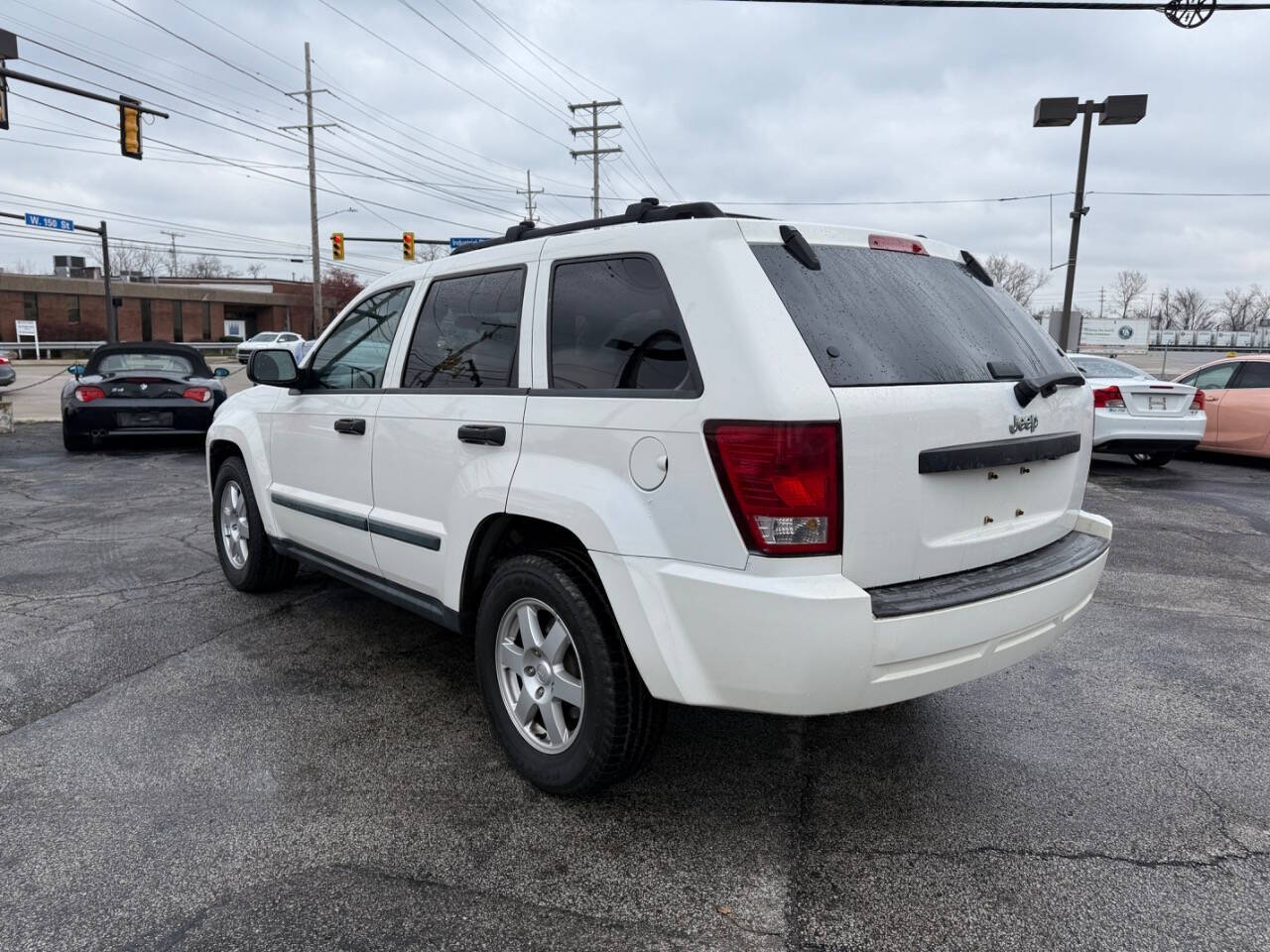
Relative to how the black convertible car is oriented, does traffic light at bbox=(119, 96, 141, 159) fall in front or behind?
in front

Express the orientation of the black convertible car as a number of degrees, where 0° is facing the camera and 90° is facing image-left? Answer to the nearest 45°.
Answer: approximately 180°

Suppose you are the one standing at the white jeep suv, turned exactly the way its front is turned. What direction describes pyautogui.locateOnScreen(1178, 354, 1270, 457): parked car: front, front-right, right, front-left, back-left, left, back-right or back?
right

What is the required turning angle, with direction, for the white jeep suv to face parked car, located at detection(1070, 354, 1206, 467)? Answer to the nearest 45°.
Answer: approximately 90° to its right

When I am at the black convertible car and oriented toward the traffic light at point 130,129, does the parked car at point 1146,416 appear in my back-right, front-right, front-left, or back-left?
back-right

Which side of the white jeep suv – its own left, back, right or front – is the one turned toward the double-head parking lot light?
right

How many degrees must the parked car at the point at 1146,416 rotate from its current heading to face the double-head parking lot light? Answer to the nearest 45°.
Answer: approximately 45° to its right

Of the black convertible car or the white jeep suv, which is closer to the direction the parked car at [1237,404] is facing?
the black convertible car

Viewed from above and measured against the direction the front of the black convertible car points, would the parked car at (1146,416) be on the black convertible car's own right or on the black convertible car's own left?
on the black convertible car's own right

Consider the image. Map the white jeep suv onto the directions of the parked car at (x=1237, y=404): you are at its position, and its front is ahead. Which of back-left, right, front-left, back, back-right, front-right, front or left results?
left

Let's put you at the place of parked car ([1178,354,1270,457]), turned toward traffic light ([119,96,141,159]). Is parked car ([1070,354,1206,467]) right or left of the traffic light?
left

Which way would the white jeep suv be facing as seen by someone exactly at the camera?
facing away from the viewer and to the left of the viewer

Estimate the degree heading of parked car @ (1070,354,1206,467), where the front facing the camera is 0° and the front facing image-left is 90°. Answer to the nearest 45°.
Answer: approximately 135°

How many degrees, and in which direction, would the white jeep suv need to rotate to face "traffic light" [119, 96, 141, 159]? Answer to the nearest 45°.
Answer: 0° — it already faces it
